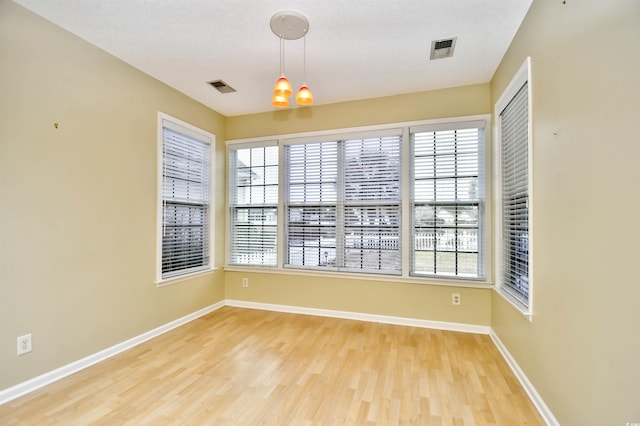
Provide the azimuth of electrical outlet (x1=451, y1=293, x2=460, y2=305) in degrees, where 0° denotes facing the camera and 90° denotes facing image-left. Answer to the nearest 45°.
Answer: approximately 0°

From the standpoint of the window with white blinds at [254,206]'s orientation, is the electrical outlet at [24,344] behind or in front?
in front

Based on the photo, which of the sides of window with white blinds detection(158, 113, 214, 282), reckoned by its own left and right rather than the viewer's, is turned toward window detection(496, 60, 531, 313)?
front

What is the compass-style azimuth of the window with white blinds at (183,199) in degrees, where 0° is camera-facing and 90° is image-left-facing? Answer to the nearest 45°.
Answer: approximately 315°

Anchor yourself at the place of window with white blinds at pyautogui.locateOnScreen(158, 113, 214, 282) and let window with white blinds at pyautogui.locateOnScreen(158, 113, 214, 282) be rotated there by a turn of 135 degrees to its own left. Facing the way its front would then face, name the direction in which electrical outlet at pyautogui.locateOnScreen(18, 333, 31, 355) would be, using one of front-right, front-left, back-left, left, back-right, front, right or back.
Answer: back-left

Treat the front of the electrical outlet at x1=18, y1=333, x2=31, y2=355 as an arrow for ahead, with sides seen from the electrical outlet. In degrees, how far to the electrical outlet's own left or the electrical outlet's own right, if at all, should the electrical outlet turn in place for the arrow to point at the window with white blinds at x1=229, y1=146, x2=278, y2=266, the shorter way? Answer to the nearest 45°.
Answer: approximately 45° to the electrical outlet's own left

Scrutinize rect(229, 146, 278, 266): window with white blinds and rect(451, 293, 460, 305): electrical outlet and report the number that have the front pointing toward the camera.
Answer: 2

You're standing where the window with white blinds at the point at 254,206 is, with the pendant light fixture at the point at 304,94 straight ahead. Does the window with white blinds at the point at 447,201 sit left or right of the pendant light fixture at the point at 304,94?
left

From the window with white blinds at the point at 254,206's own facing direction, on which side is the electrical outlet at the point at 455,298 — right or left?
on its left

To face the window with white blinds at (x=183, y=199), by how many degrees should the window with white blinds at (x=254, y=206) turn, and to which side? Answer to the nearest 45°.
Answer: approximately 45° to its right

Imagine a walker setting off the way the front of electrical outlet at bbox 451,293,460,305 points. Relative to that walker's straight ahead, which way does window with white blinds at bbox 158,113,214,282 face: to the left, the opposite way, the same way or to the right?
to the left

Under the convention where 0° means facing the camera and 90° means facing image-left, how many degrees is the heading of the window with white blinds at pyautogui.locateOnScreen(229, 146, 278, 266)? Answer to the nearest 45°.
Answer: approximately 0°

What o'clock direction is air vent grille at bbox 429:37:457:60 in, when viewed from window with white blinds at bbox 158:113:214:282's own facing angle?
The air vent grille is roughly at 12 o'clock from the window with white blinds.
